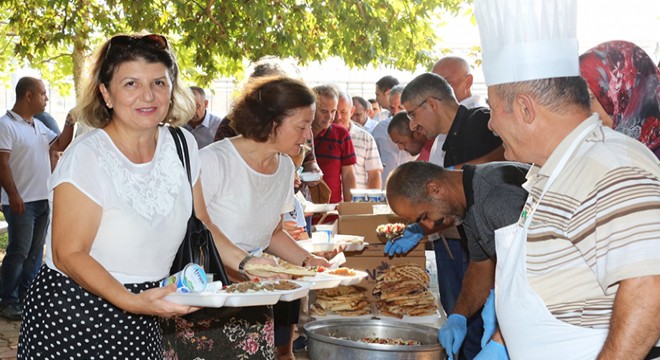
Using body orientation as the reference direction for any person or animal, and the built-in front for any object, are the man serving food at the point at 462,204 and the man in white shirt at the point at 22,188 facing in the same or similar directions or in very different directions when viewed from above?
very different directions

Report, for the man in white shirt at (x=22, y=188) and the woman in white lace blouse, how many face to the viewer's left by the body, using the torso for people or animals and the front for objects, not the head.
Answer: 0

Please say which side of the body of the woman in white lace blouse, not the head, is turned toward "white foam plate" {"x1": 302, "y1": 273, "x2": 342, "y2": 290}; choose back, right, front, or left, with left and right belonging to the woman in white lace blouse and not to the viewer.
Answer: left

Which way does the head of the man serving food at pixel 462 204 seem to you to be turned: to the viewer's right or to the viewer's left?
to the viewer's left

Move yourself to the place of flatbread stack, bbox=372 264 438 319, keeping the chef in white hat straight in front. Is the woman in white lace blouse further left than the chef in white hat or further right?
right

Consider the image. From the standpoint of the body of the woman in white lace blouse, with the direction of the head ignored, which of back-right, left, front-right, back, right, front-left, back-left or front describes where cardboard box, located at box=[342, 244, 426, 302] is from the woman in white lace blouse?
left

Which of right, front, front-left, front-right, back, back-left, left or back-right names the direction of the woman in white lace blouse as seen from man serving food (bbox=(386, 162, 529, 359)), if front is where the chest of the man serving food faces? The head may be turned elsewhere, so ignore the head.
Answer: front-left

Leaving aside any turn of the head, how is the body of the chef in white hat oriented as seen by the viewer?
to the viewer's left

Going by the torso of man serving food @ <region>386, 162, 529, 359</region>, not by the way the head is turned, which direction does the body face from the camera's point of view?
to the viewer's left

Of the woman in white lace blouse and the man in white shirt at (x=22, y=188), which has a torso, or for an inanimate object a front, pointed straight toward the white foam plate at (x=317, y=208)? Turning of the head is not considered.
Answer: the man in white shirt

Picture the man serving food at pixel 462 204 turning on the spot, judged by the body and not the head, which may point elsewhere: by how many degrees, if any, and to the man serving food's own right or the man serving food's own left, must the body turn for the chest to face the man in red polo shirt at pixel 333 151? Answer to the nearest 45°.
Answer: approximately 90° to the man serving food's own right

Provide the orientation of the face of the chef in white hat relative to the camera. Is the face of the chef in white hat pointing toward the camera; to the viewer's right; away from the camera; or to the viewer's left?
to the viewer's left

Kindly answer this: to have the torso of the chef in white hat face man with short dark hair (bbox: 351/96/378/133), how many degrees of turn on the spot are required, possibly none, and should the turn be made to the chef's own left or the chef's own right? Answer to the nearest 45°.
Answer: approximately 90° to the chef's own right
